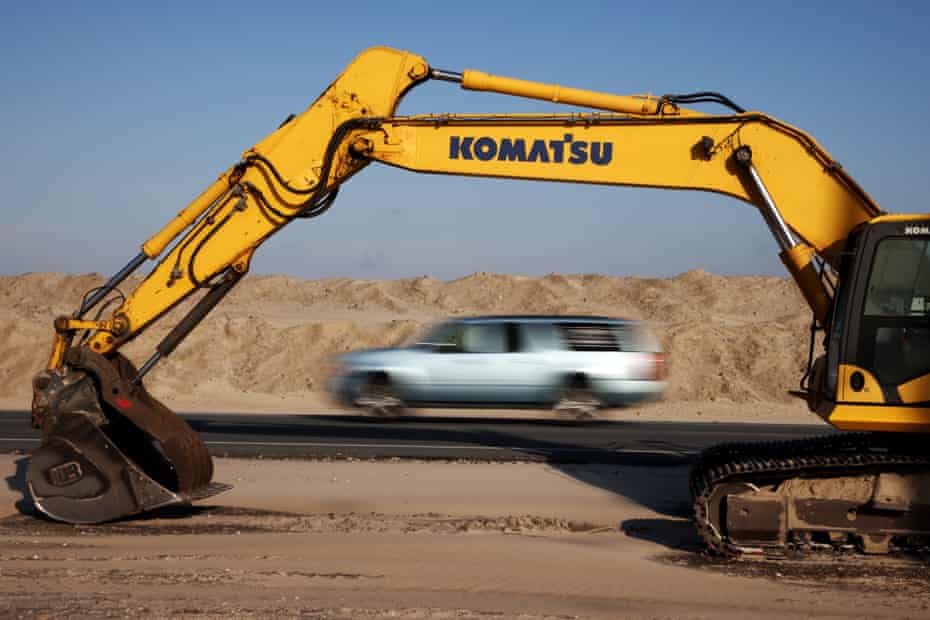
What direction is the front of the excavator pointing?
to the viewer's left

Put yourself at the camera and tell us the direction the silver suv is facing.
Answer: facing to the left of the viewer

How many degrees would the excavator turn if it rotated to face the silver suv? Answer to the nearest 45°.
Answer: approximately 90° to its right

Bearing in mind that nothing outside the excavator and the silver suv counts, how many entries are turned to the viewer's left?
2
